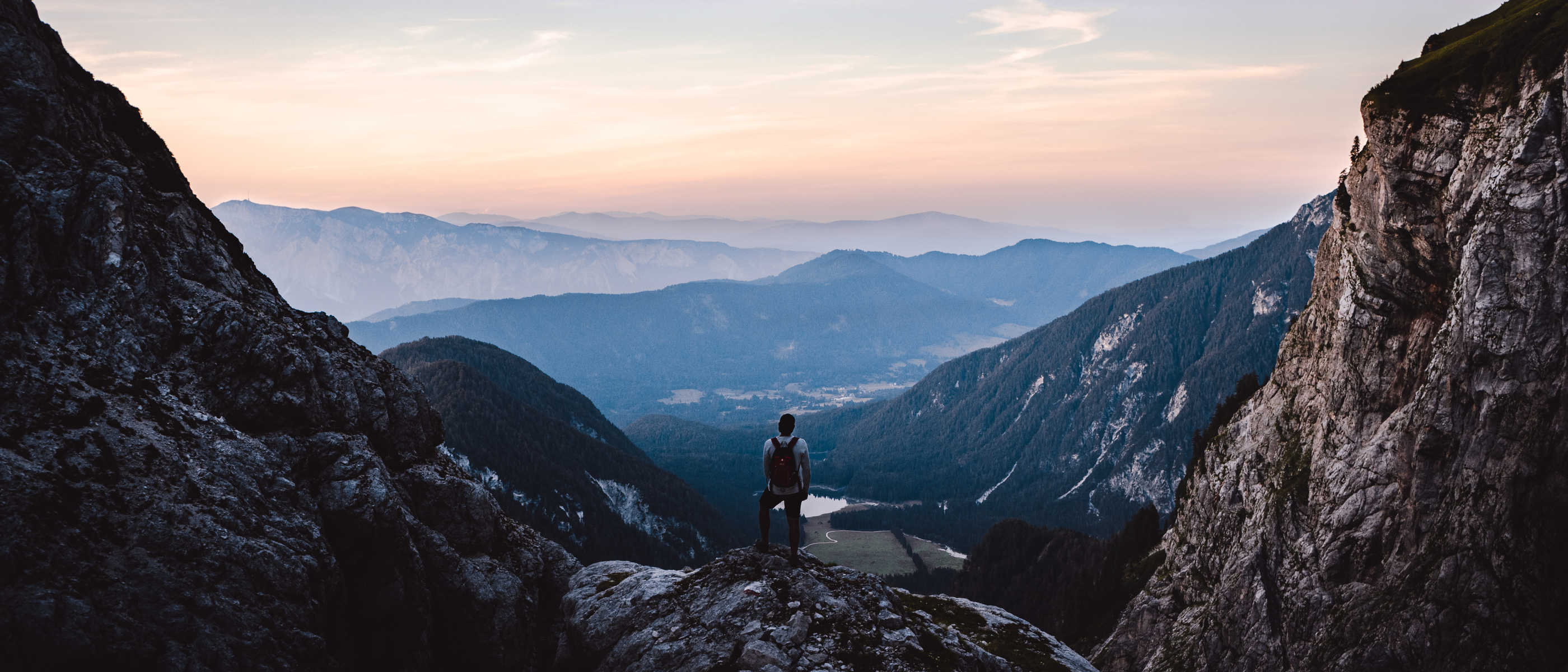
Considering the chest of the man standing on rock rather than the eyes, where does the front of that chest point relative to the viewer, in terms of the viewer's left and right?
facing away from the viewer

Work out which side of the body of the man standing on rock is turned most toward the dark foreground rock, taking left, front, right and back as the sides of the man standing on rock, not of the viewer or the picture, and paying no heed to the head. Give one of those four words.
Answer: left
